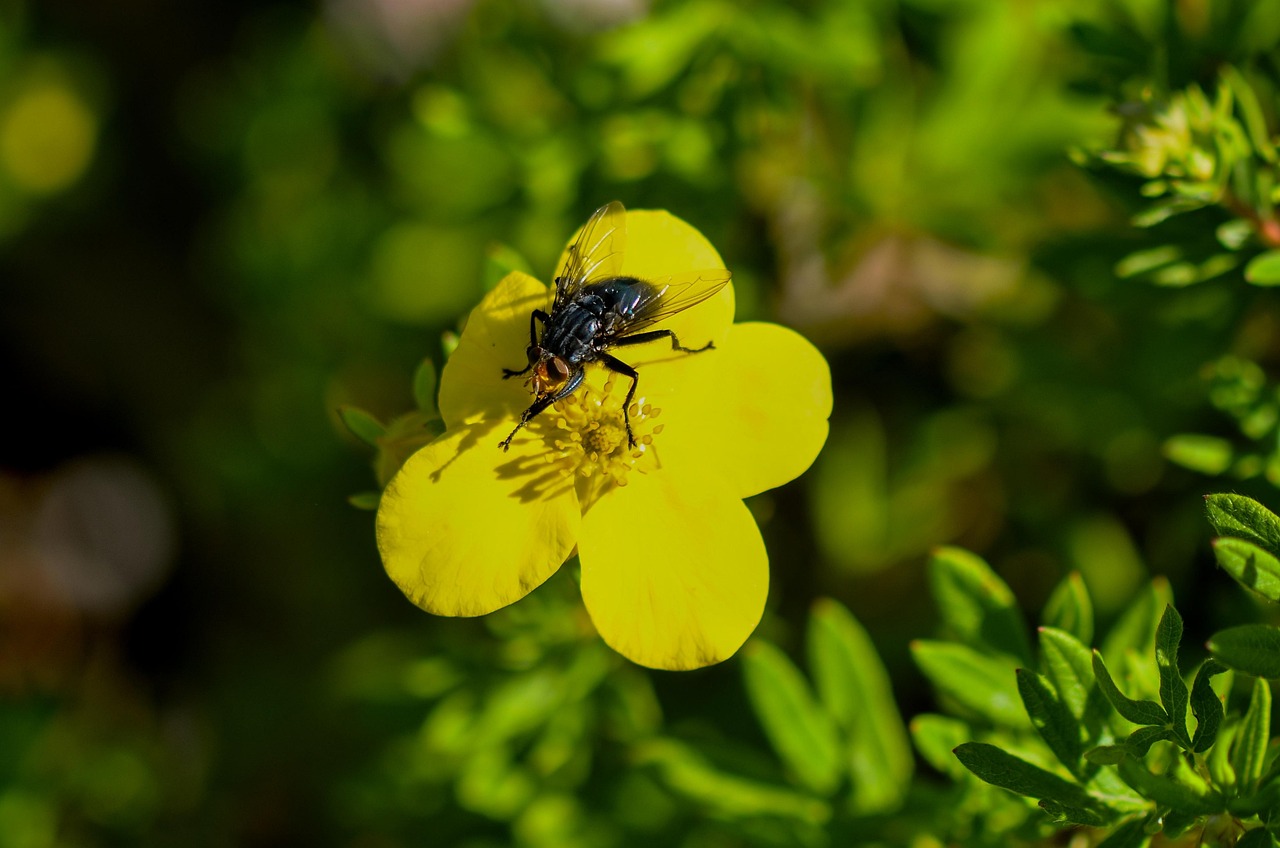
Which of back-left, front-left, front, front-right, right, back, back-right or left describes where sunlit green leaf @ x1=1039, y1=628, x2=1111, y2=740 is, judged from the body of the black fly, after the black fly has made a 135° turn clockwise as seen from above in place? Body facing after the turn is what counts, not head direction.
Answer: back-right

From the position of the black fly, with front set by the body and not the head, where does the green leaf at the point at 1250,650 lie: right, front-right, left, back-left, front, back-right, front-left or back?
left

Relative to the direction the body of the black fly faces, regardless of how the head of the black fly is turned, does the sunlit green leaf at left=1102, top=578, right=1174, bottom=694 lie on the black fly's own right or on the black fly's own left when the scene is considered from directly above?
on the black fly's own left

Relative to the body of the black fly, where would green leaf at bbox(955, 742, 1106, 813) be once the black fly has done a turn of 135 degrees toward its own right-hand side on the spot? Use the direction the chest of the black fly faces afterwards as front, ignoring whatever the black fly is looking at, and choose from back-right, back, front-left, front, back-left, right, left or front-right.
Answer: back-right

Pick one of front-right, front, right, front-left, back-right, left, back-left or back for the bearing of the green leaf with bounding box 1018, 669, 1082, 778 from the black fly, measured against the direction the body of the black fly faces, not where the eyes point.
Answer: left

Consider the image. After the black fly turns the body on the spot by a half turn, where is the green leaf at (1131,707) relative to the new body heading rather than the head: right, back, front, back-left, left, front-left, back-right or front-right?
right

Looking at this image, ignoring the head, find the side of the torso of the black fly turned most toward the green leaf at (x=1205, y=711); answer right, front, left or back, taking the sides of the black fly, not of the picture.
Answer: left

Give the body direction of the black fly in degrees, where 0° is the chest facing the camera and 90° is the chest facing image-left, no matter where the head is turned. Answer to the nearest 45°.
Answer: approximately 45°

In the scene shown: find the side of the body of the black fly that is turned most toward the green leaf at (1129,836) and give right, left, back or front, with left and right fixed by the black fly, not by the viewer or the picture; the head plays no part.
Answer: left
